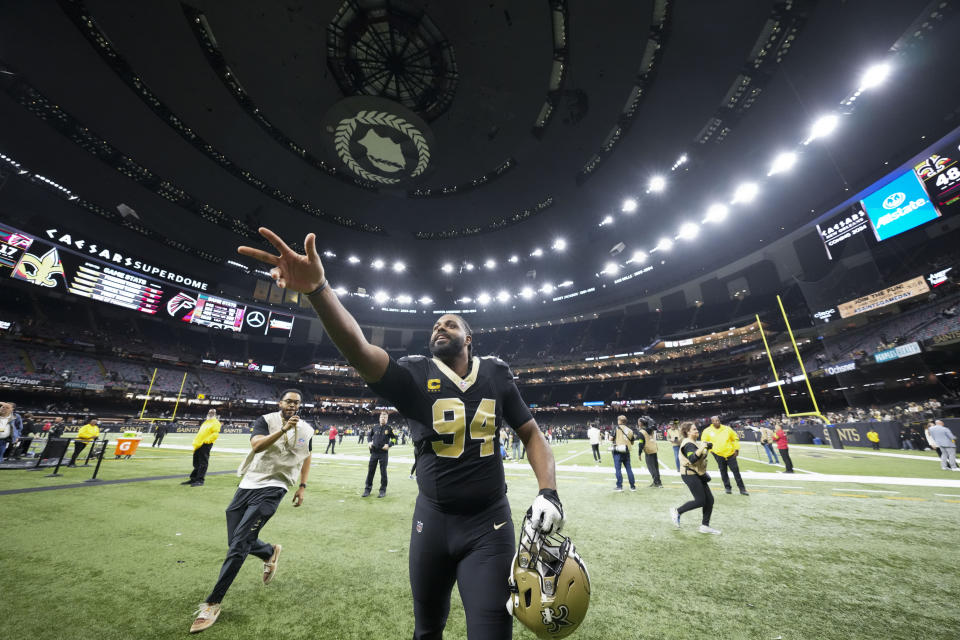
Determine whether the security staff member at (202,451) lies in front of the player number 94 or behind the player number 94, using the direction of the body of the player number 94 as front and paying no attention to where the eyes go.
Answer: behind

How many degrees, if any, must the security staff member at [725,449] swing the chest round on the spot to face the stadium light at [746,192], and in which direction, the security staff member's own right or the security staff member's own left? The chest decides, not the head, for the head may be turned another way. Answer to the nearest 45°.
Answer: approximately 180°

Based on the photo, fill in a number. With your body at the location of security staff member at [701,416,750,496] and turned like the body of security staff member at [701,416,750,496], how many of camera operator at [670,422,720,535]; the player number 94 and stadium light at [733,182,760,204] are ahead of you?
2

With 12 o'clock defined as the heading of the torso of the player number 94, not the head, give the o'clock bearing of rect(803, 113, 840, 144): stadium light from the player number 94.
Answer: The stadium light is roughly at 8 o'clock from the player number 94.

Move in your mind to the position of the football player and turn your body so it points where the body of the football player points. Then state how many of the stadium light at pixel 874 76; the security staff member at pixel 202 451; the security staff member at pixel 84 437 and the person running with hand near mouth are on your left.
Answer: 1

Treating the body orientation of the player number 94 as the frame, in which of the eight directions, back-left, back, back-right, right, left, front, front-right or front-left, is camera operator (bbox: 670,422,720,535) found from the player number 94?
back-left

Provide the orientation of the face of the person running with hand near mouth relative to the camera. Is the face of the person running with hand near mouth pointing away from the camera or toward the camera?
toward the camera

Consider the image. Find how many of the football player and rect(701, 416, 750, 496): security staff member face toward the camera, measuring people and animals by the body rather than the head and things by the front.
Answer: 2

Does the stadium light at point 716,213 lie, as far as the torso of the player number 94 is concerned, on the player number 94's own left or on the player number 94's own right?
on the player number 94's own left

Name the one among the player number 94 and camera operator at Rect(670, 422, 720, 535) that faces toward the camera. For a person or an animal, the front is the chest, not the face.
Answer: the player number 94

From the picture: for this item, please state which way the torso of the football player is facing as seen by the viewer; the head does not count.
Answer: toward the camera

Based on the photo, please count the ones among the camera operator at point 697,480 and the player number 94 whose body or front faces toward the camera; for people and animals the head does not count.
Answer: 1

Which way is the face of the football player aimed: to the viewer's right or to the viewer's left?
to the viewer's left

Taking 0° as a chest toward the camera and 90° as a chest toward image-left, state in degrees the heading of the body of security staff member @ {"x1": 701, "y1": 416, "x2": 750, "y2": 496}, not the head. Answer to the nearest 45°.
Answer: approximately 0°

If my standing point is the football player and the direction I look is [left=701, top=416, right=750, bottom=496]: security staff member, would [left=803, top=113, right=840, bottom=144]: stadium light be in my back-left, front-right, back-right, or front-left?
front-right
